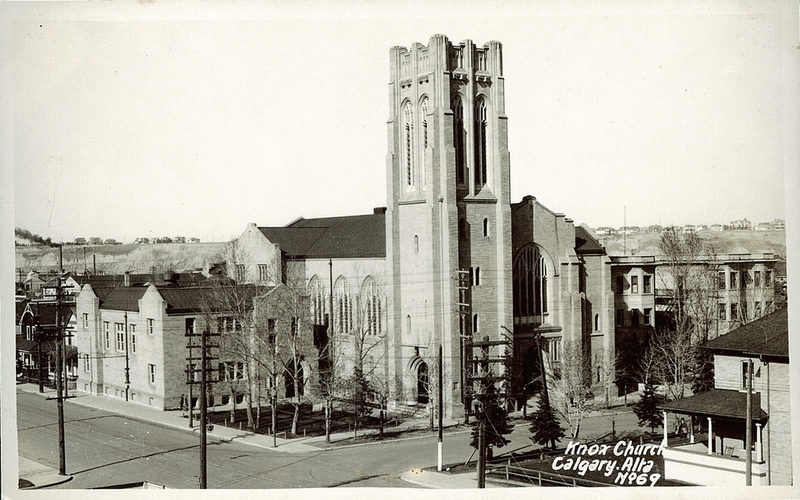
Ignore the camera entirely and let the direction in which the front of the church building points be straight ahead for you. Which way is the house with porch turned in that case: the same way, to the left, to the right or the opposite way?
to the right

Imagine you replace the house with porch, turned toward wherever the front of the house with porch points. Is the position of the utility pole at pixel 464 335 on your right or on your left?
on your right

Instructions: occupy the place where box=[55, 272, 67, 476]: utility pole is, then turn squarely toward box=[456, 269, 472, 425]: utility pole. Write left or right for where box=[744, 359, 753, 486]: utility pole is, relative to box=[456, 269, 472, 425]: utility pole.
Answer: right

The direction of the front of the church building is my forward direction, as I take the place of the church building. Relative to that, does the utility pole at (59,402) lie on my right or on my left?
on my right

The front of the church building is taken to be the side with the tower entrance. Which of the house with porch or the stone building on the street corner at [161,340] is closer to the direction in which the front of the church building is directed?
the house with porch

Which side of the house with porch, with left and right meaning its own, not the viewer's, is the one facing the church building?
right

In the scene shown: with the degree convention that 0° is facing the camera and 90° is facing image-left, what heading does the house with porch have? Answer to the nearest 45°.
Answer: approximately 45°

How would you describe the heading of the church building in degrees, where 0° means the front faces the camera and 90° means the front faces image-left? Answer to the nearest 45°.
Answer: approximately 315°
